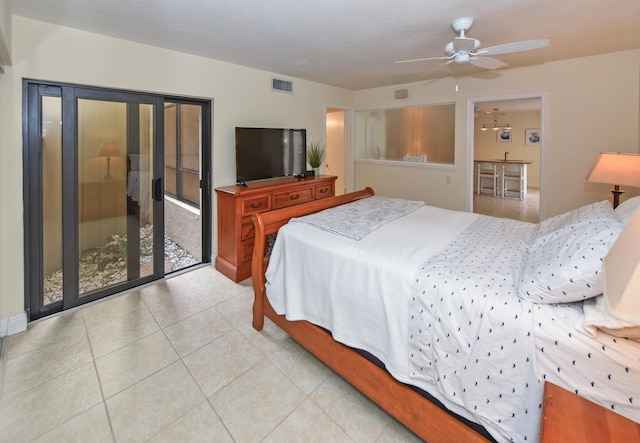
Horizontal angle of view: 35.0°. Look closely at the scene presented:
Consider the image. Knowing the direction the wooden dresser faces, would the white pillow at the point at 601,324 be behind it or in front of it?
in front

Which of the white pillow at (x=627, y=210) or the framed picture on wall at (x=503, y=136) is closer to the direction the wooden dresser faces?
the white pillow

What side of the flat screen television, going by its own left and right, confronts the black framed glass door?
right

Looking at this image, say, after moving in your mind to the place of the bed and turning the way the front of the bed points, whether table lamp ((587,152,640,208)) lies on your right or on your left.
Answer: on your right

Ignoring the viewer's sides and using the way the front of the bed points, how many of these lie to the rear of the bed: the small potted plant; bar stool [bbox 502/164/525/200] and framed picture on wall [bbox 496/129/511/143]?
0

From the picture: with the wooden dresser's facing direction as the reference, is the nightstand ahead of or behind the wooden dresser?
ahead

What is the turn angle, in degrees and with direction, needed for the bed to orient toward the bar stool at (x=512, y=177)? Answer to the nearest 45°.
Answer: approximately 45° to its right

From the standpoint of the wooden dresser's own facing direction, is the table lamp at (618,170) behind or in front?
in front

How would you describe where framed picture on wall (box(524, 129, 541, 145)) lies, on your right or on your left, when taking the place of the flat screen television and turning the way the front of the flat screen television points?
on your left

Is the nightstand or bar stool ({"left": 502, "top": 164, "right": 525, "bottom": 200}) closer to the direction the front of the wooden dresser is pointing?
the nightstand

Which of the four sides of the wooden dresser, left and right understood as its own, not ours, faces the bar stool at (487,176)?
left
